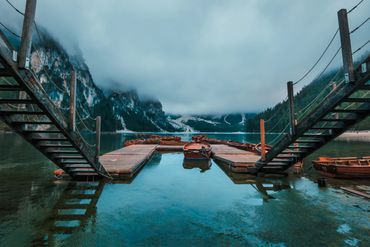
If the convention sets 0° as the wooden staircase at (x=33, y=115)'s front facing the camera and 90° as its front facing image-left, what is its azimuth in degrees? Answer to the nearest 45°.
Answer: approximately 225°

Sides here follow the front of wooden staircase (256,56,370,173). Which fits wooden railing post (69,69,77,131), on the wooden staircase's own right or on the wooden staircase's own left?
on the wooden staircase's own left
